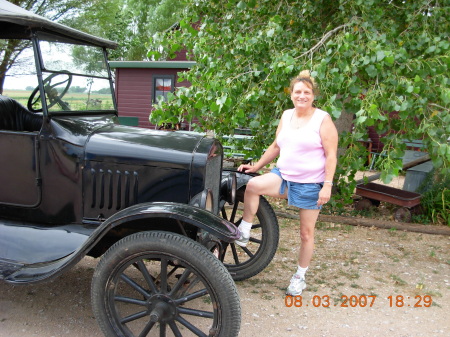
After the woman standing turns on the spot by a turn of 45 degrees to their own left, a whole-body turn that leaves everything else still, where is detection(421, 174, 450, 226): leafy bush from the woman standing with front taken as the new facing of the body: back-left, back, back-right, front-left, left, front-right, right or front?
back-left

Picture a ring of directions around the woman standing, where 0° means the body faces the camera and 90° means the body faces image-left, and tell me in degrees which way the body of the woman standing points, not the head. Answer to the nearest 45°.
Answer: approximately 45°

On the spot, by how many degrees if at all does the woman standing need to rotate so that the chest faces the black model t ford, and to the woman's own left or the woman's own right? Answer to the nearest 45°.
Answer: approximately 45° to the woman's own right

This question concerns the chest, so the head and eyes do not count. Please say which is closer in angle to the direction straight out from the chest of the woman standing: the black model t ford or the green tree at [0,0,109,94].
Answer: the black model t ford

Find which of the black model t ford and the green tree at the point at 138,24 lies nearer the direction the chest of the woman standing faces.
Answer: the black model t ford

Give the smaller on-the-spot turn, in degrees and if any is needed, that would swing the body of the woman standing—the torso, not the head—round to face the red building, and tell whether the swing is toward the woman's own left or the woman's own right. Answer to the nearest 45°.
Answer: approximately 90° to the woman's own right

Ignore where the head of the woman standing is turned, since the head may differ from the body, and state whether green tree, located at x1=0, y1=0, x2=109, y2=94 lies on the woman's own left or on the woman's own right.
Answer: on the woman's own right
